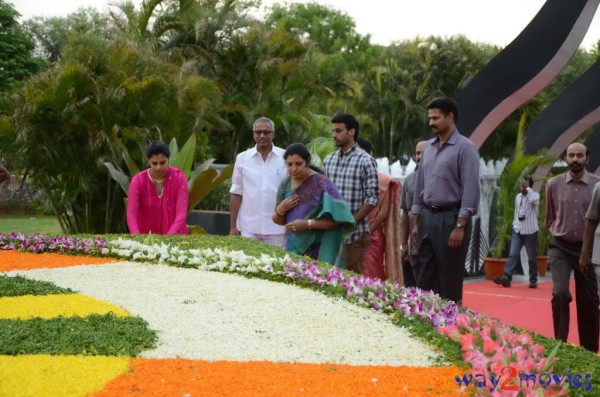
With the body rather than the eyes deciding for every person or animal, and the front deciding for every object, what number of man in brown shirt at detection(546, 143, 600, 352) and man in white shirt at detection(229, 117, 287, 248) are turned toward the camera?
2

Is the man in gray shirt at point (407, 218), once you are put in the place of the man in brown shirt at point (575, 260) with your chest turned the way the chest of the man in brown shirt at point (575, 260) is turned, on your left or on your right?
on your right

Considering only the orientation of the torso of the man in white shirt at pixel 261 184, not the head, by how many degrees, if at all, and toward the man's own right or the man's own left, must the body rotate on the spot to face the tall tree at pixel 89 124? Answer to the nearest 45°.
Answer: approximately 135° to the man's own right

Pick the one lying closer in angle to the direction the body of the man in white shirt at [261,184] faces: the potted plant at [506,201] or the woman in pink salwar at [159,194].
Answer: the woman in pink salwar

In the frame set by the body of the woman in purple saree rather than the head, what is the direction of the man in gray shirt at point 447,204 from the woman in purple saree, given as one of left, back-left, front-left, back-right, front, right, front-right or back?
back-left

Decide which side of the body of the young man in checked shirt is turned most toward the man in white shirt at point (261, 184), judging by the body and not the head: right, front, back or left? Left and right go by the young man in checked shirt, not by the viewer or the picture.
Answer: right
